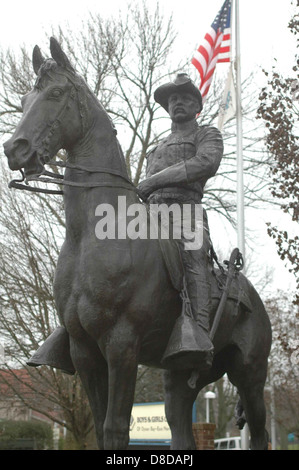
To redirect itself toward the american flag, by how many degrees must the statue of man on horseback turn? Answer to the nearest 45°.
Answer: approximately 135° to its right

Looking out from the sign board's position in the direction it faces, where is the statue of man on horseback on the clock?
The statue of man on horseback is roughly at 12 o'clock from the sign board.

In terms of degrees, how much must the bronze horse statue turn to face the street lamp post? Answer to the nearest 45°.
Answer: approximately 135° to its right

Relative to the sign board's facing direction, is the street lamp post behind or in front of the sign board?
behind

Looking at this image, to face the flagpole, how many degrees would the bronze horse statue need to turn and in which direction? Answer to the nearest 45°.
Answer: approximately 135° to its right

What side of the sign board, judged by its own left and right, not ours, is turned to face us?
front

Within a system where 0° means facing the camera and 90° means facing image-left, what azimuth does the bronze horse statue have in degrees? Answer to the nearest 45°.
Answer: approximately 45°

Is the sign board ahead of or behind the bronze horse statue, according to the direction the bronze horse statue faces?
behind

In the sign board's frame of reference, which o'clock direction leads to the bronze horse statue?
The bronze horse statue is roughly at 12 o'clock from the sign board.

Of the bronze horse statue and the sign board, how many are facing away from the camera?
0

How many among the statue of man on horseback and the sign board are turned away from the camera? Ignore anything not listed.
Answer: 0

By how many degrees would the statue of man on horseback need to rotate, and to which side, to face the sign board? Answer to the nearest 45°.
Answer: approximately 135° to its right
